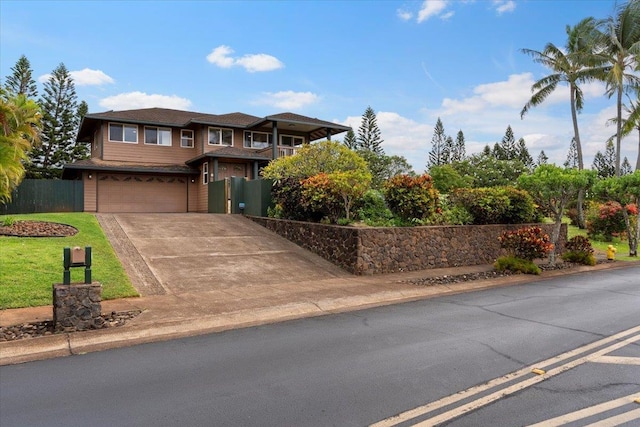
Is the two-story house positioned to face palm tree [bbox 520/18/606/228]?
no

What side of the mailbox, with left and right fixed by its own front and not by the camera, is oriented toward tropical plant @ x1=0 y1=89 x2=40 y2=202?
back

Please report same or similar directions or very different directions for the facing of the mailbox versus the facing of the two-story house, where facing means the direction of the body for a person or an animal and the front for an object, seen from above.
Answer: same or similar directions

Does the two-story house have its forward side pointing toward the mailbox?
yes

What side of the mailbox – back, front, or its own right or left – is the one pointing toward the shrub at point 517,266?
left

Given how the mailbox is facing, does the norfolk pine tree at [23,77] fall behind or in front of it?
behind

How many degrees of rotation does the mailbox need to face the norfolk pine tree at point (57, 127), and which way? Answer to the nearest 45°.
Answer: approximately 180°

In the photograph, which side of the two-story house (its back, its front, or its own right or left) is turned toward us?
front

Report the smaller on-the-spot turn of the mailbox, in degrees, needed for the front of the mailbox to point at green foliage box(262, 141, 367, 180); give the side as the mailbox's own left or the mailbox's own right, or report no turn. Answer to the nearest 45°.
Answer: approximately 135° to the mailbox's own left

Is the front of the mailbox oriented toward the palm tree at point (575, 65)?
no

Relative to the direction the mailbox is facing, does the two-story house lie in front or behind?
behind

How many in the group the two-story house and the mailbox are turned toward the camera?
2

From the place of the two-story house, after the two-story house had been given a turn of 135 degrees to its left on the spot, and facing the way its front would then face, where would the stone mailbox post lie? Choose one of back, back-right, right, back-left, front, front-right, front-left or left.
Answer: back-right

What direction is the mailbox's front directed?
toward the camera
